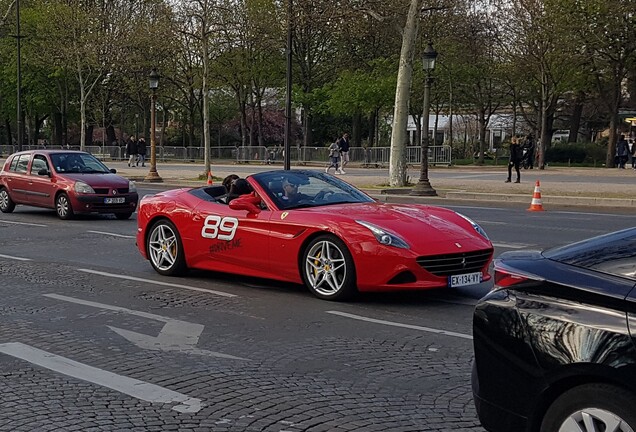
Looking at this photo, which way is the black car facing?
to the viewer's right

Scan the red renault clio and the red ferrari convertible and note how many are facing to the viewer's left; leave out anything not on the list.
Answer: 0

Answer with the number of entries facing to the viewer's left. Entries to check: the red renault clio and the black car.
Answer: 0

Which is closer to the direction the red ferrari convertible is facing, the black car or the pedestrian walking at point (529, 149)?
the black car

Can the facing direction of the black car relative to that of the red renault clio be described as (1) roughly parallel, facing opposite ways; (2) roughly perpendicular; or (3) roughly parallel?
roughly parallel

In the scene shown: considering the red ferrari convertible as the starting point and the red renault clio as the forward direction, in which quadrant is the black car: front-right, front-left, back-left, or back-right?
back-left

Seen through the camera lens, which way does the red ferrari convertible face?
facing the viewer and to the right of the viewer

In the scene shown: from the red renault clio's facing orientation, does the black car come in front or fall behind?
in front

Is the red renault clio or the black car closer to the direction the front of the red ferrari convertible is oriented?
the black car

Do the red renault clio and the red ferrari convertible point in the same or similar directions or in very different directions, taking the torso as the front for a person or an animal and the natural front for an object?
same or similar directions

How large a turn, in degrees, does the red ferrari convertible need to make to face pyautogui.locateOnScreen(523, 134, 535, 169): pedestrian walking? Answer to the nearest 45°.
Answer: approximately 135° to its left

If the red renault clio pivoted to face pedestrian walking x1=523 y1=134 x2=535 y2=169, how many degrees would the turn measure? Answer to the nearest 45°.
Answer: approximately 90° to its left

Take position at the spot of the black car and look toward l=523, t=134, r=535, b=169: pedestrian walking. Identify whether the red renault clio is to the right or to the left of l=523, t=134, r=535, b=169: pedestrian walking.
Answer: left

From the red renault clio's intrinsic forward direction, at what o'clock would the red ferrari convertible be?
The red ferrari convertible is roughly at 1 o'clock from the red renault clio.

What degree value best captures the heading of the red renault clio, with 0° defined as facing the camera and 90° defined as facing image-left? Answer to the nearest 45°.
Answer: approximately 315°
